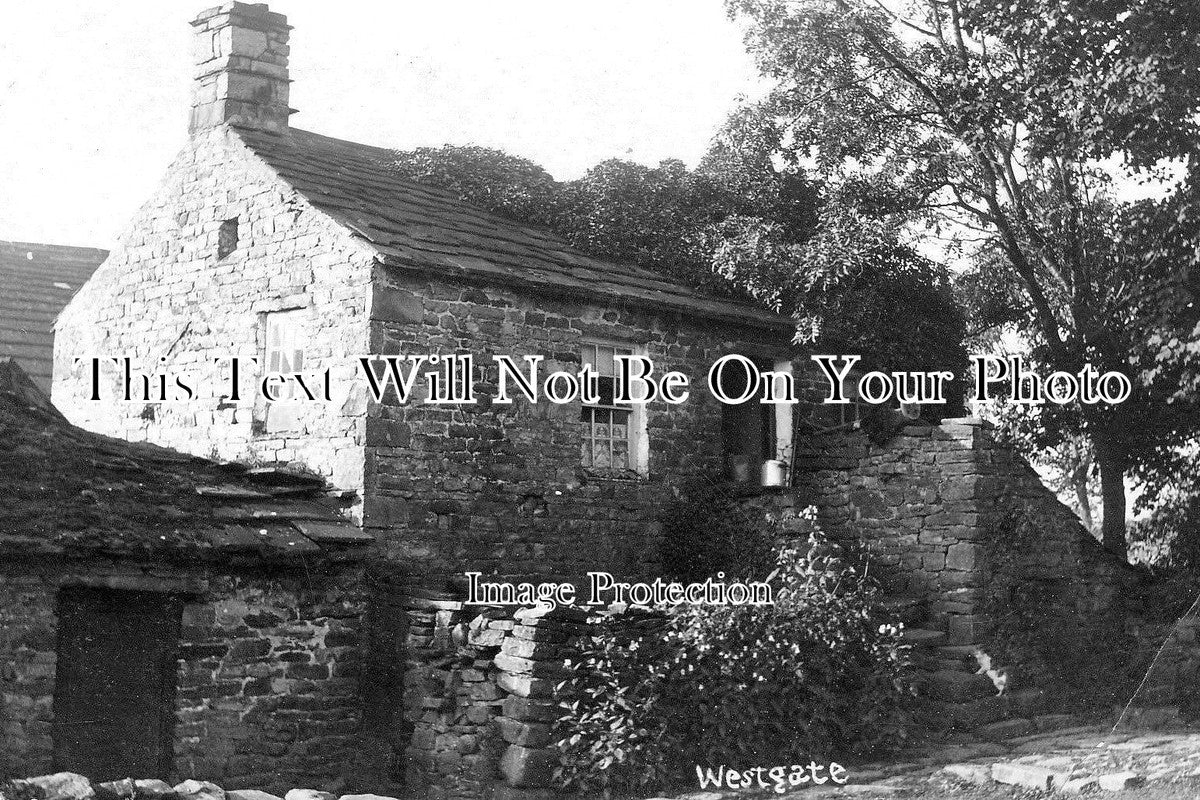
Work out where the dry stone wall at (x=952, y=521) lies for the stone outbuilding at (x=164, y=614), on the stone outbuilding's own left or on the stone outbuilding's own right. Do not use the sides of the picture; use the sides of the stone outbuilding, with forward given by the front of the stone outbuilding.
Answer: on the stone outbuilding's own left

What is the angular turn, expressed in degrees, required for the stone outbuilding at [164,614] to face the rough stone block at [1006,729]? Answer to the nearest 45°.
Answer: approximately 90° to its left

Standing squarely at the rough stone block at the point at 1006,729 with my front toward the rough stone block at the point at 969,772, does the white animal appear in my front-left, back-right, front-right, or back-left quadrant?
back-right

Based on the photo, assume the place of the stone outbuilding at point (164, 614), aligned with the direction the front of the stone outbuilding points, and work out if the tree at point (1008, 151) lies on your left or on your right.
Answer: on your left

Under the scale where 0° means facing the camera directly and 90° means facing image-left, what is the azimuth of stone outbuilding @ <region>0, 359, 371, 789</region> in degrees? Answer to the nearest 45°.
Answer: approximately 0°

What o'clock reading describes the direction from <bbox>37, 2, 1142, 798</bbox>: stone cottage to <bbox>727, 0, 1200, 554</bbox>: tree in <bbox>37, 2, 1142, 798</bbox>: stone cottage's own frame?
The tree is roughly at 10 o'clock from the stone cottage.

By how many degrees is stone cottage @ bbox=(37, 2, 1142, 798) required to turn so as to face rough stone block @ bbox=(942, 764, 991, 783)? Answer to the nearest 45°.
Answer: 0° — it already faces it

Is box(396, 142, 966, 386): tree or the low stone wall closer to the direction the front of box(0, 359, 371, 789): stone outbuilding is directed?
the low stone wall

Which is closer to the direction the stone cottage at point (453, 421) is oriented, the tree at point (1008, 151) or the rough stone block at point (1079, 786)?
the rough stone block

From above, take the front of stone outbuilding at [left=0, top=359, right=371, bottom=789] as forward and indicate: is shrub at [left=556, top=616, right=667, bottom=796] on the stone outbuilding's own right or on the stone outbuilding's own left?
on the stone outbuilding's own left
